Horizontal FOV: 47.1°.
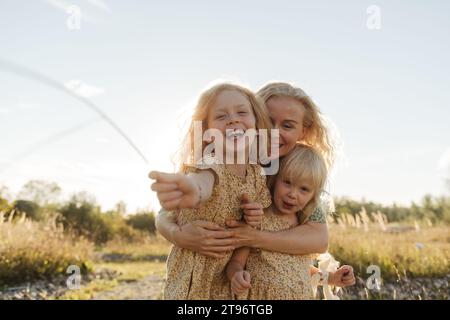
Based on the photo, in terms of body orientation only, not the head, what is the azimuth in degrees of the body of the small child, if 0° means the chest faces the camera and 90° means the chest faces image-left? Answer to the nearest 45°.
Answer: approximately 0°

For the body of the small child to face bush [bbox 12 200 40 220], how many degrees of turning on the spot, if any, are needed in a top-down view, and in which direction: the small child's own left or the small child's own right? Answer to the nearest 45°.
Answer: approximately 135° to the small child's own right
